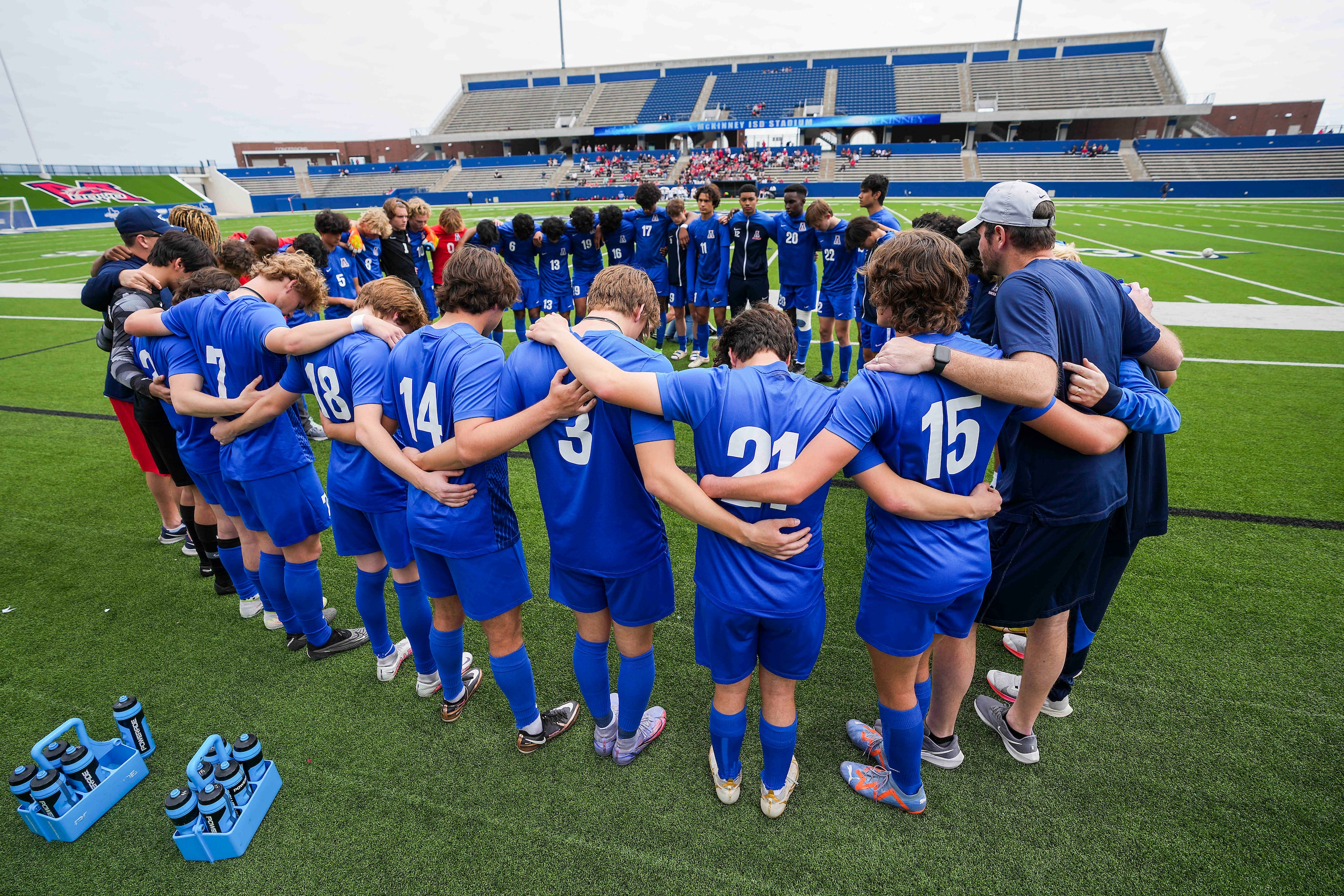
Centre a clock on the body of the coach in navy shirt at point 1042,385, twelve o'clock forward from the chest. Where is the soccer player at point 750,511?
The soccer player is roughly at 9 o'clock from the coach in navy shirt.

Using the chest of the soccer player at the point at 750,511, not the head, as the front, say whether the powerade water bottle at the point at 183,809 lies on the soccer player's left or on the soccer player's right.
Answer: on the soccer player's left

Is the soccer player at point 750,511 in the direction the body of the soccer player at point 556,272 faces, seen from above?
yes

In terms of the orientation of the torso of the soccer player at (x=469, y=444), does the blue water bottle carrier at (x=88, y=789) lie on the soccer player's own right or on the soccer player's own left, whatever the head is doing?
on the soccer player's own left

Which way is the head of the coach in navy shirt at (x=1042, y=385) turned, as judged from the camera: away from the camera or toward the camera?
away from the camera

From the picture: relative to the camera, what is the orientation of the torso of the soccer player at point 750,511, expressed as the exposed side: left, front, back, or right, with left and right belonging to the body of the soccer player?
back

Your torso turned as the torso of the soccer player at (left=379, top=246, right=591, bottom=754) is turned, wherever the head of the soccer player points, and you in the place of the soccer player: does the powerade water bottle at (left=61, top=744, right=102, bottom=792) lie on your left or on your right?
on your left

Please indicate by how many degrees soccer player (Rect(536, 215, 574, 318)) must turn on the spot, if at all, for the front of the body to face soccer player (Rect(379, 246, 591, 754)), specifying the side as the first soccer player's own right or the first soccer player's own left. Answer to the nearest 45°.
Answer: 0° — they already face them

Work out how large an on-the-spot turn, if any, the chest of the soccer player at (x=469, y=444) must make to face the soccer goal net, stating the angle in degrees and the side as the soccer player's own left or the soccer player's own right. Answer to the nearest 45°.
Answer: approximately 90° to the soccer player's own left

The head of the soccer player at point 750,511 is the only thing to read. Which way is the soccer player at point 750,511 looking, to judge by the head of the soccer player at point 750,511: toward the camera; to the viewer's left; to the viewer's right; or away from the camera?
away from the camera

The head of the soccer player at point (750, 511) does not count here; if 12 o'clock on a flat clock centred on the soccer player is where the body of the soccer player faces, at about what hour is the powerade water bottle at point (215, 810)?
The powerade water bottle is roughly at 9 o'clock from the soccer player.
